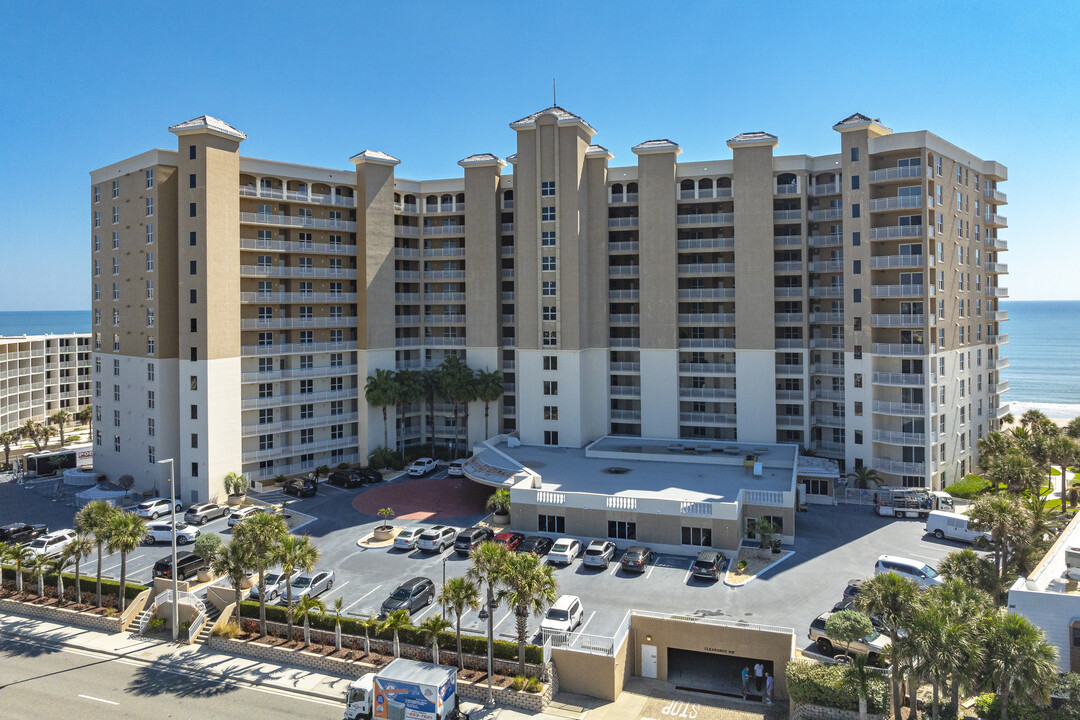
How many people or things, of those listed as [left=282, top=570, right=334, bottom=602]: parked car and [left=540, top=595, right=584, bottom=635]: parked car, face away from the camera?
0

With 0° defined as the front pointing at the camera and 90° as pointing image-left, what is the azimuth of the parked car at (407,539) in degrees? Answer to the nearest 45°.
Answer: approximately 225°

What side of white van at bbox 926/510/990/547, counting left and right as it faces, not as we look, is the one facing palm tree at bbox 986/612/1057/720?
right

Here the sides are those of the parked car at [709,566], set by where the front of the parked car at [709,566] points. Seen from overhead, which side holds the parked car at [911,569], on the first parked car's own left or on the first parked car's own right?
on the first parked car's own right

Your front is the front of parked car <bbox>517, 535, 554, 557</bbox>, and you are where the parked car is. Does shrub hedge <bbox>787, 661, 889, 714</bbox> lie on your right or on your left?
on your right

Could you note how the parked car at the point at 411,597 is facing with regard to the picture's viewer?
facing the viewer and to the left of the viewer

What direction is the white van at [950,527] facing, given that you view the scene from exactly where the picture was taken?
facing to the right of the viewer

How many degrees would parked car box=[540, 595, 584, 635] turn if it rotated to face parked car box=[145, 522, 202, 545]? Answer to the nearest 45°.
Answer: approximately 90° to its right

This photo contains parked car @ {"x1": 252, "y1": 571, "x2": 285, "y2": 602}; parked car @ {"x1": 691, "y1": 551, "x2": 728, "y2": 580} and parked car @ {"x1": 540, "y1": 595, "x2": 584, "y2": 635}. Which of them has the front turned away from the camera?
parked car @ {"x1": 691, "y1": 551, "x2": 728, "y2": 580}
